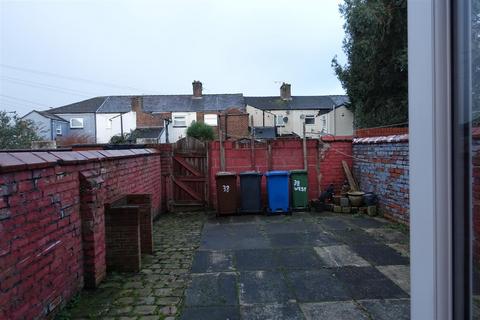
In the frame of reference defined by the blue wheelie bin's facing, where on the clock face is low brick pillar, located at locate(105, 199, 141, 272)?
The low brick pillar is roughly at 1 o'clock from the blue wheelie bin.

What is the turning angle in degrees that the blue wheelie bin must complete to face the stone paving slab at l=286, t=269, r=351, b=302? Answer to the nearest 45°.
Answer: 0° — it already faces it

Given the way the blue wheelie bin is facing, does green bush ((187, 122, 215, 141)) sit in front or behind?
behind

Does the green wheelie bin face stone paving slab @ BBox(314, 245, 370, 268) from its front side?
yes

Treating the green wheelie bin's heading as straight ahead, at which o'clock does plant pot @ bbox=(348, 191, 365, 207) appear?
The plant pot is roughly at 9 o'clock from the green wheelie bin.

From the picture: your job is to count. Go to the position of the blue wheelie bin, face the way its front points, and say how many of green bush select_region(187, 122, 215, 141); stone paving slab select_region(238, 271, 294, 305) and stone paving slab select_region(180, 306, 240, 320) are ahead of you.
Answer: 2

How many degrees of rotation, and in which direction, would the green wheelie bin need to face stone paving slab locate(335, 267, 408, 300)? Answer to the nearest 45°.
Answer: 0° — it already faces it

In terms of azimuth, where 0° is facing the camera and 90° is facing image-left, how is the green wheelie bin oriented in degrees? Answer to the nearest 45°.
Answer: approximately 0°

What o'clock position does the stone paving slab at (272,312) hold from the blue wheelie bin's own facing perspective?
The stone paving slab is roughly at 12 o'clock from the blue wheelie bin.

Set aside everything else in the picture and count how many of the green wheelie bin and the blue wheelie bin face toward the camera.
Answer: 2

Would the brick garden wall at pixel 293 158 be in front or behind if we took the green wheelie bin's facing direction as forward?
behind

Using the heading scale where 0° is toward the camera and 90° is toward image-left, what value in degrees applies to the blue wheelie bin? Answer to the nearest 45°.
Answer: approximately 0°

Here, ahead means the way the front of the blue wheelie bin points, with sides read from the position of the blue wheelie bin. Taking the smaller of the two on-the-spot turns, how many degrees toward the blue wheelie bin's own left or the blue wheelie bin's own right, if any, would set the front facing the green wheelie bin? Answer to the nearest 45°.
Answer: approximately 90° to the blue wheelie bin's own left

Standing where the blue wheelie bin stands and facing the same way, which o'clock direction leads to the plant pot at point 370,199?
The plant pot is roughly at 9 o'clock from the blue wheelie bin.
